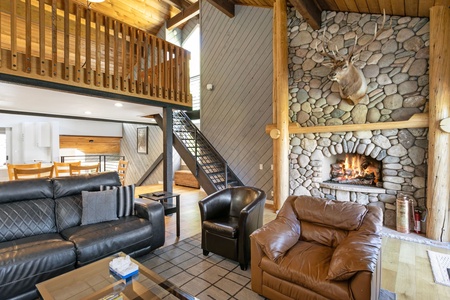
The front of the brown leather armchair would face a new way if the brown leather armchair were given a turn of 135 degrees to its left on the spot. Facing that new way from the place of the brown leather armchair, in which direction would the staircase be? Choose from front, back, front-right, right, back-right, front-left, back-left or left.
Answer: back-left

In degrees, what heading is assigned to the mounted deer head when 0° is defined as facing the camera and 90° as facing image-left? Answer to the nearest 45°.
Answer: approximately 45°
